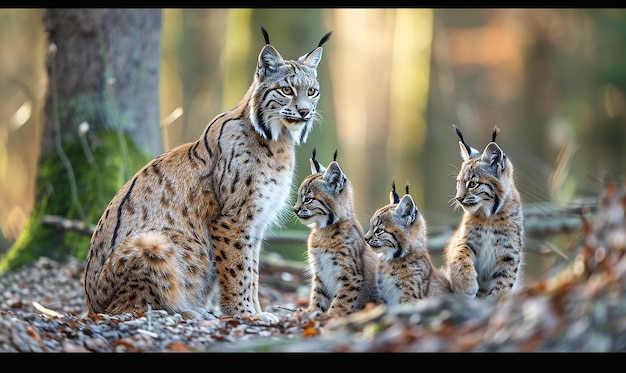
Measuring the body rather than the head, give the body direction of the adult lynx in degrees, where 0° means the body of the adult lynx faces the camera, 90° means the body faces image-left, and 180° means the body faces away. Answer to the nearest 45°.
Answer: approximately 270°

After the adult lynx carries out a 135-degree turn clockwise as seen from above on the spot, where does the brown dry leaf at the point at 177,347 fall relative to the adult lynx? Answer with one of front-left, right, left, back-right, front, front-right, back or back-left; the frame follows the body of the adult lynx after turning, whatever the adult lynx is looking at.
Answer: front-left

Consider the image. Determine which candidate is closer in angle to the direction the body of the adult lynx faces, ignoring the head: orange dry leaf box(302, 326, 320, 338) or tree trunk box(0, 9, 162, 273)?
the orange dry leaf

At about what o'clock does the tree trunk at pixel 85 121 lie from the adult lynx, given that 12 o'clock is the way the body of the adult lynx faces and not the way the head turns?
The tree trunk is roughly at 8 o'clock from the adult lynx.
